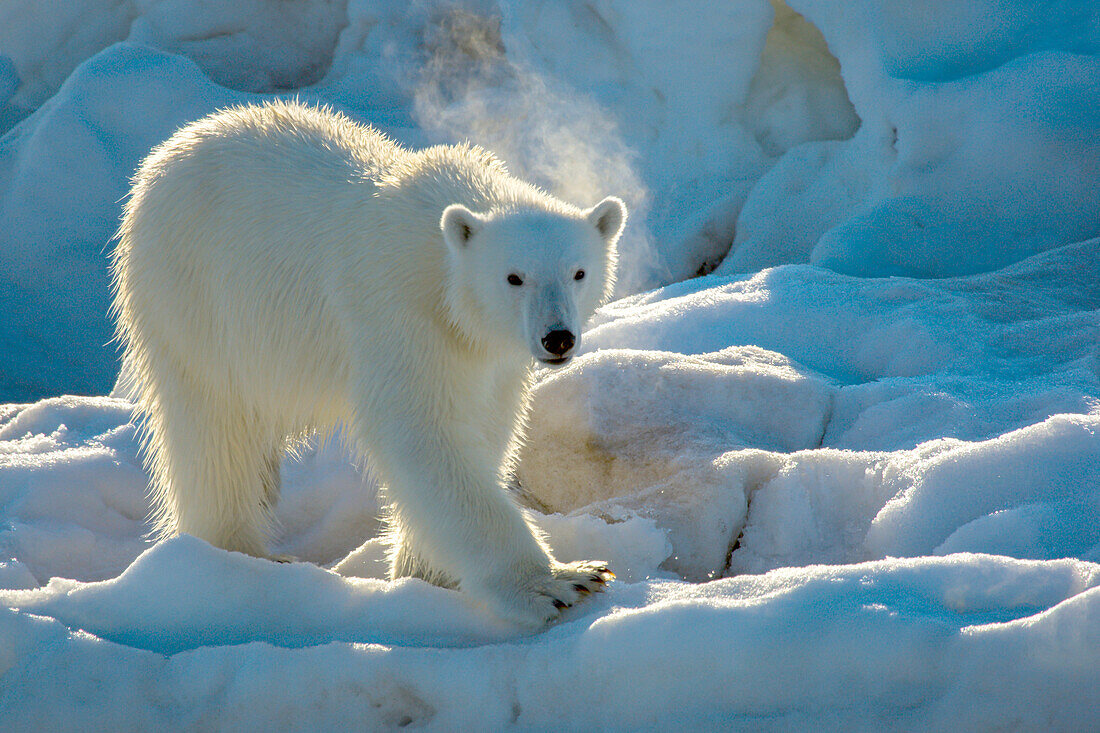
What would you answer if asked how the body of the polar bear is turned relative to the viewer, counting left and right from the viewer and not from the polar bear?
facing the viewer and to the right of the viewer
